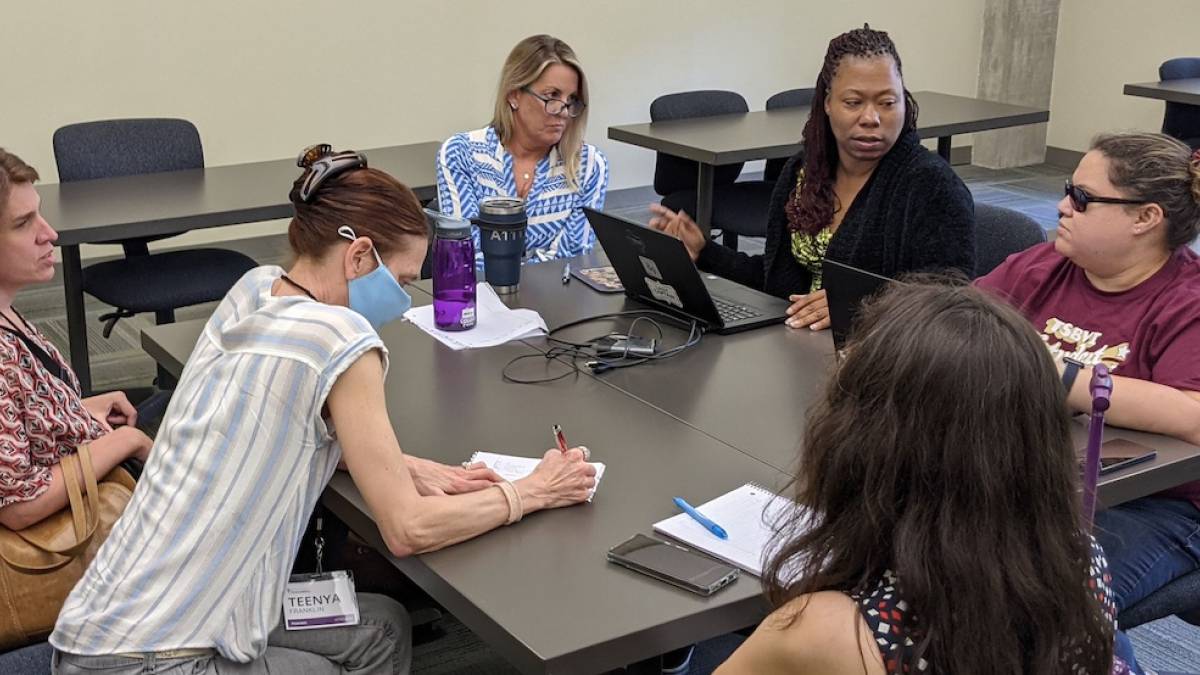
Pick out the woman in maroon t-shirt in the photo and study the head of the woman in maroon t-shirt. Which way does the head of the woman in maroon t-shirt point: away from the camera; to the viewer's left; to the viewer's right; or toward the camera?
to the viewer's left

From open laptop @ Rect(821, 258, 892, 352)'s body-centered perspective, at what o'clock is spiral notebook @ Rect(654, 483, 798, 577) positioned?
The spiral notebook is roughly at 5 o'clock from the open laptop.

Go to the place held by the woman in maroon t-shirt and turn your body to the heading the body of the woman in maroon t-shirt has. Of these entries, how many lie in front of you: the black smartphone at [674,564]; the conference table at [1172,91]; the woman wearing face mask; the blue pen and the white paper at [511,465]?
4

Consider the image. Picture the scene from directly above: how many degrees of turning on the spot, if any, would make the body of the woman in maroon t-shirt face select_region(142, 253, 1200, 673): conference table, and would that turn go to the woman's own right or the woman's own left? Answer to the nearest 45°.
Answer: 0° — they already face it

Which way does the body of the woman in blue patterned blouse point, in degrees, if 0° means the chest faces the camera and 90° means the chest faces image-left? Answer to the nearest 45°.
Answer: approximately 0°

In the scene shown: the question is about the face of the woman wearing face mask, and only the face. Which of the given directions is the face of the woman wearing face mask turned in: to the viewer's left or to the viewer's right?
to the viewer's right

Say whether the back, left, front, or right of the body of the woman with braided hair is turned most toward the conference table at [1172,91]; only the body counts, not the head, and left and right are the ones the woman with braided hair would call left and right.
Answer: back

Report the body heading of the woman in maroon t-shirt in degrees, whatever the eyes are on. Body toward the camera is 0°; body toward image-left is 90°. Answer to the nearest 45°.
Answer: approximately 45°

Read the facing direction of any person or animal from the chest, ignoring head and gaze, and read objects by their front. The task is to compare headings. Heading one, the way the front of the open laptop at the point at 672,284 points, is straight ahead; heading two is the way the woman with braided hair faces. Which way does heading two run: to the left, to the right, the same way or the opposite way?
the opposite way

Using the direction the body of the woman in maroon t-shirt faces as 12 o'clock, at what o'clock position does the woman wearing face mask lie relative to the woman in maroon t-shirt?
The woman wearing face mask is roughly at 12 o'clock from the woman in maroon t-shirt.

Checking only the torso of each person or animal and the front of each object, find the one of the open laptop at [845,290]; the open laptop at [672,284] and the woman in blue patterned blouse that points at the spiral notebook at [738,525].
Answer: the woman in blue patterned blouse
